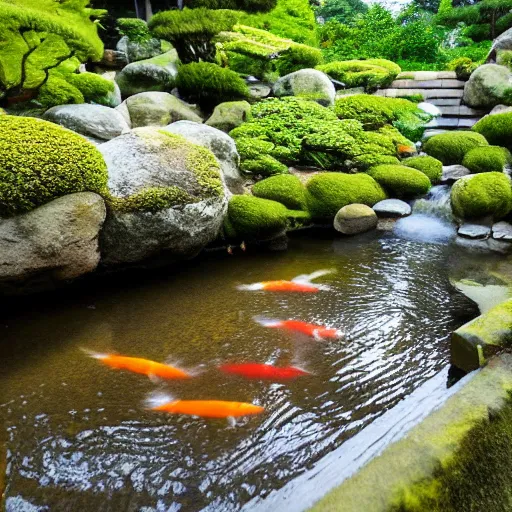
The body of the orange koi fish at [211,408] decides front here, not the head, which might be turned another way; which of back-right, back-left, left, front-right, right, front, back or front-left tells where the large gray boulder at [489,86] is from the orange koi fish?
front-left

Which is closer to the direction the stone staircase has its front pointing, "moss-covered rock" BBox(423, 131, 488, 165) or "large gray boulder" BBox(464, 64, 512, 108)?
the moss-covered rock

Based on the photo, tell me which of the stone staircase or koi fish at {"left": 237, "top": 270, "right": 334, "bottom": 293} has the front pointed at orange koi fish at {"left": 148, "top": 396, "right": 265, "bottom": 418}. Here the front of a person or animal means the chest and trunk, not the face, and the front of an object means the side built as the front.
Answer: the stone staircase

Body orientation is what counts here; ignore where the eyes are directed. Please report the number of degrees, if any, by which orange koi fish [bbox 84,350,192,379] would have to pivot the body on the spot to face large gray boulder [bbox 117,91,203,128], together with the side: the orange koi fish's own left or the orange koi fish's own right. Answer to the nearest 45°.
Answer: approximately 90° to the orange koi fish's own left

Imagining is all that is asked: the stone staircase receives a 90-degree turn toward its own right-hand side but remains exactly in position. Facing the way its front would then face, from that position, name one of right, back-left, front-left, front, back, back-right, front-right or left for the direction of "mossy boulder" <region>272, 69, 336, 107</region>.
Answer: front-left

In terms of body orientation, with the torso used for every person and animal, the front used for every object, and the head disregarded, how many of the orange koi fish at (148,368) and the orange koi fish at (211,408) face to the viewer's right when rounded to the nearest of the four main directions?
2

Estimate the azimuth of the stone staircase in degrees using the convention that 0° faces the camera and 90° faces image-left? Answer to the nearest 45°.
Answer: approximately 0°

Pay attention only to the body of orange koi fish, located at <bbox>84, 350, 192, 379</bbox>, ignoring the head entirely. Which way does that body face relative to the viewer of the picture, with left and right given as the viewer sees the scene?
facing to the right of the viewer

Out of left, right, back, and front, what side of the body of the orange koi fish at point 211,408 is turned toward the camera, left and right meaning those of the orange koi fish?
right

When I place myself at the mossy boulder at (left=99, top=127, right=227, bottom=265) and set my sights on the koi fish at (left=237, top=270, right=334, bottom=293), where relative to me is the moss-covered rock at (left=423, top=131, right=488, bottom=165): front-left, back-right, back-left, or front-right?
front-left

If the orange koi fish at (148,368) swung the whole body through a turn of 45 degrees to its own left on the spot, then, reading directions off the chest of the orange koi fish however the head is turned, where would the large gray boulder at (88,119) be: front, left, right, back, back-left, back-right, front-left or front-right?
front-left
